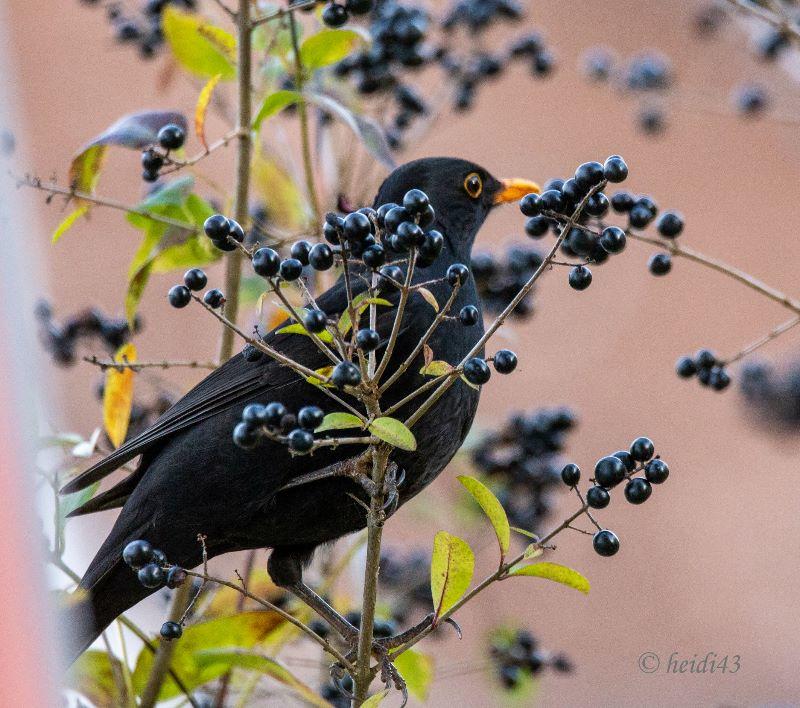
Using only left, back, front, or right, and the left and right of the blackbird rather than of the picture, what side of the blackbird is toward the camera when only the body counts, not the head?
right

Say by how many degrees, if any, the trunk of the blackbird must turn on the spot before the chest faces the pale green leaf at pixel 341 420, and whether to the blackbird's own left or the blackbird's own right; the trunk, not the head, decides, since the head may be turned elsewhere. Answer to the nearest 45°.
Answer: approximately 90° to the blackbird's own right

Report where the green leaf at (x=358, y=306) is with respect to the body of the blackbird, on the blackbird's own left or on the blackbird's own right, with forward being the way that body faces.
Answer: on the blackbird's own right
